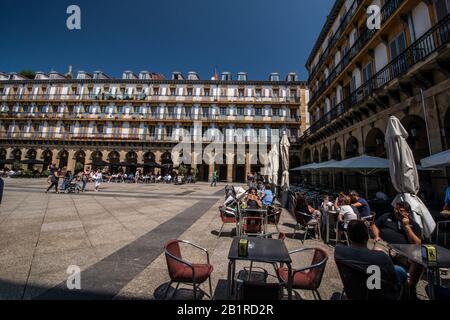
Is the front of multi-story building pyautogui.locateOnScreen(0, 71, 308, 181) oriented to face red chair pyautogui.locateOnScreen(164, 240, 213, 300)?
yes

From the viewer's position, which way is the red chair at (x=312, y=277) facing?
facing to the left of the viewer

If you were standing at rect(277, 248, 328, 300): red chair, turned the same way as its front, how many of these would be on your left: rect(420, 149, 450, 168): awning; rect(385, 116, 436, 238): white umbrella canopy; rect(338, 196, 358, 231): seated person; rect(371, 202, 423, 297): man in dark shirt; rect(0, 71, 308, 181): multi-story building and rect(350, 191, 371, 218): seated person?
0

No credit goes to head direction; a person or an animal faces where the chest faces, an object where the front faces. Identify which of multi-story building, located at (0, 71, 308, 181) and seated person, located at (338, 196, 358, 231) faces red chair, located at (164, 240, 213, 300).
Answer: the multi-story building

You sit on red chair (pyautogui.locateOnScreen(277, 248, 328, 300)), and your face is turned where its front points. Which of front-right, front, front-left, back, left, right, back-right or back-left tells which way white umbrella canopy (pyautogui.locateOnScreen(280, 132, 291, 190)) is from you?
right

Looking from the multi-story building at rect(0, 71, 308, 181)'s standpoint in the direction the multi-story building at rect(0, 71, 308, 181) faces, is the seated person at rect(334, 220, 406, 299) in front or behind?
in front

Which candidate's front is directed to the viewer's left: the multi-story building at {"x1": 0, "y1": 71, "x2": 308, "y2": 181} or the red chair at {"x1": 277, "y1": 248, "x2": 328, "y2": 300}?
the red chair

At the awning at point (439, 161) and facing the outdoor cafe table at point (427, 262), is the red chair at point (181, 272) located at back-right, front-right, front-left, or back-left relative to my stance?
front-right

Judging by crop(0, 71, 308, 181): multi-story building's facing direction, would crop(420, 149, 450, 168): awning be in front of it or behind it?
in front

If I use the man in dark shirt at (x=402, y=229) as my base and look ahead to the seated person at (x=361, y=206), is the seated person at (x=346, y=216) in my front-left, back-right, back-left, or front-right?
front-left

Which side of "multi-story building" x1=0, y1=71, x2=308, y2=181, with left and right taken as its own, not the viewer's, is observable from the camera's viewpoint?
front

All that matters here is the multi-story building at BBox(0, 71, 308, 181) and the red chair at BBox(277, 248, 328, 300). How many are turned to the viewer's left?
1

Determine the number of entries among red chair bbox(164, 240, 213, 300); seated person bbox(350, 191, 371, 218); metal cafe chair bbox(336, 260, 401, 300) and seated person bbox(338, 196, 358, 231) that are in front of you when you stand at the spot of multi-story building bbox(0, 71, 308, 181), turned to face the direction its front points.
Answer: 4
